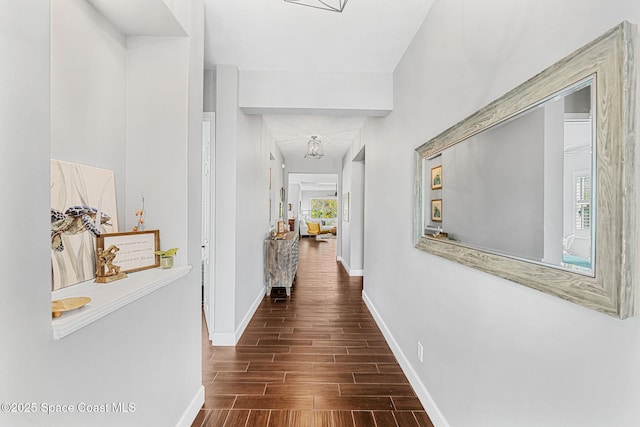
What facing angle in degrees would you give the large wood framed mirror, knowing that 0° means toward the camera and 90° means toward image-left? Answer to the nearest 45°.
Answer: approximately 45°

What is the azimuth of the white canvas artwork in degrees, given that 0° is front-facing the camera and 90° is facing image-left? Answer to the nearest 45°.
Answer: approximately 315°

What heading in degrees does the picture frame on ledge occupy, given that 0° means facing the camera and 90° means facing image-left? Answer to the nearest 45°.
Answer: approximately 315°
